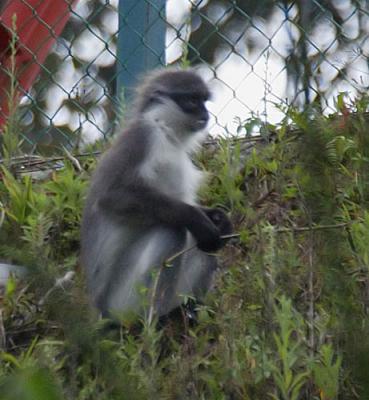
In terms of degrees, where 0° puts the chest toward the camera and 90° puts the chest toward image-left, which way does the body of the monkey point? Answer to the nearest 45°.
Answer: approximately 270°
